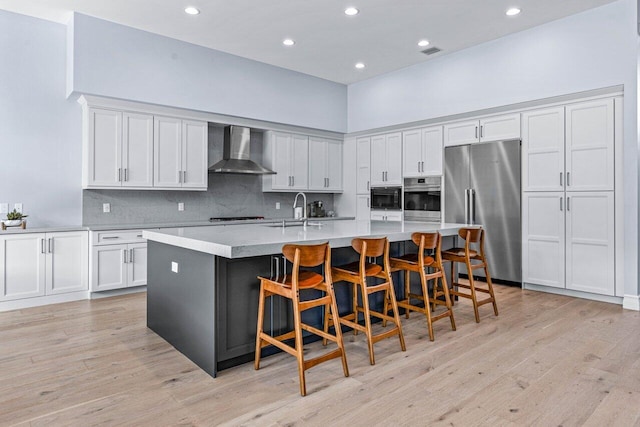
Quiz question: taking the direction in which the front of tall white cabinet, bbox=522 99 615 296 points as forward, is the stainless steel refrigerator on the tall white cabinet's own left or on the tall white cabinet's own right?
on the tall white cabinet's own right

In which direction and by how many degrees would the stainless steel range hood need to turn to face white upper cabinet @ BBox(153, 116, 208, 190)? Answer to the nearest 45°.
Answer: approximately 90° to its right

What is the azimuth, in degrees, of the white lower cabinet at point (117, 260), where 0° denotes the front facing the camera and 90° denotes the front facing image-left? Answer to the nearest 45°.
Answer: approximately 315°

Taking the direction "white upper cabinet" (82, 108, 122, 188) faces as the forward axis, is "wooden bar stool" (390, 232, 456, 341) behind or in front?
in front

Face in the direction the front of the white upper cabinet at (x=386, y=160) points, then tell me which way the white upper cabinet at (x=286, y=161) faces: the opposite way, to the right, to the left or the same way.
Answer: to the left

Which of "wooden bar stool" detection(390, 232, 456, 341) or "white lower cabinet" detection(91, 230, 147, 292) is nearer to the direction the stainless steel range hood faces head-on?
the wooden bar stool

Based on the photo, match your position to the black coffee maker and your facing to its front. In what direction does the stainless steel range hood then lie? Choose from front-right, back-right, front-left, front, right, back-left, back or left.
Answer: right

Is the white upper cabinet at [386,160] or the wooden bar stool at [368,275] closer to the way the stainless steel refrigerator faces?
the wooden bar stool

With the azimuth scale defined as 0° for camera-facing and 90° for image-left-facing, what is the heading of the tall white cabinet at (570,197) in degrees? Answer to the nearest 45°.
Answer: approximately 45°

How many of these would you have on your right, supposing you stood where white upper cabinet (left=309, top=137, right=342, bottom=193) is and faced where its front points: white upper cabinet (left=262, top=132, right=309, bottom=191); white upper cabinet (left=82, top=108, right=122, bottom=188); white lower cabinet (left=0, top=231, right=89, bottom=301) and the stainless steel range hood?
4

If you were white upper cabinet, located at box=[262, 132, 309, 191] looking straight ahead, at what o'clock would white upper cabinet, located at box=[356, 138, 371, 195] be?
white upper cabinet, located at box=[356, 138, 371, 195] is roughly at 10 o'clock from white upper cabinet, located at box=[262, 132, 309, 191].
